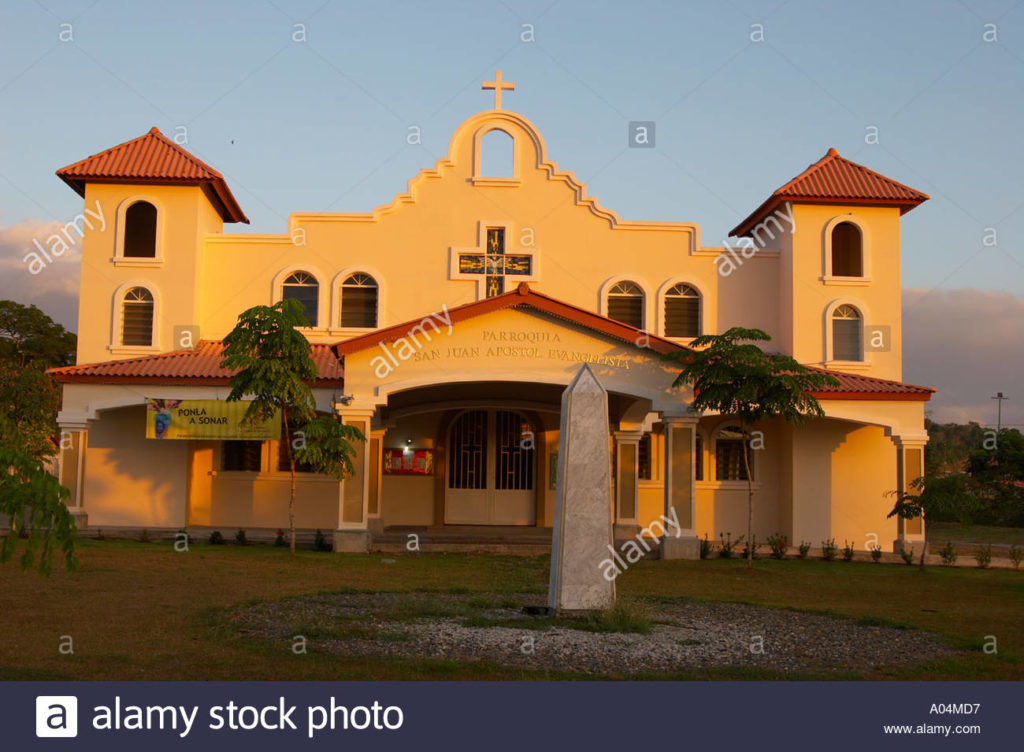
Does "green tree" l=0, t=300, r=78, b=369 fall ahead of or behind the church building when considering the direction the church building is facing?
behind

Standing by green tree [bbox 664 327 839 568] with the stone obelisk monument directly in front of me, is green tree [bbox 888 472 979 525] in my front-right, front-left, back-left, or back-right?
back-left

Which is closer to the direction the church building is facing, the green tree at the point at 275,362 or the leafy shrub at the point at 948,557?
the green tree

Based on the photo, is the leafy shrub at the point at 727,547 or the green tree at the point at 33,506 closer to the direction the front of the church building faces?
the green tree

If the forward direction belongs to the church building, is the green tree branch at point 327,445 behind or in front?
in front

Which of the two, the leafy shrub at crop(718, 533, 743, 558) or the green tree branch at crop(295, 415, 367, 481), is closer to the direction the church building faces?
the green tree branch

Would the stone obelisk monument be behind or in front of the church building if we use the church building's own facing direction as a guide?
in front

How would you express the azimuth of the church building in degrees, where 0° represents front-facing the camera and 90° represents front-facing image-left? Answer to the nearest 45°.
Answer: approximately 0°
